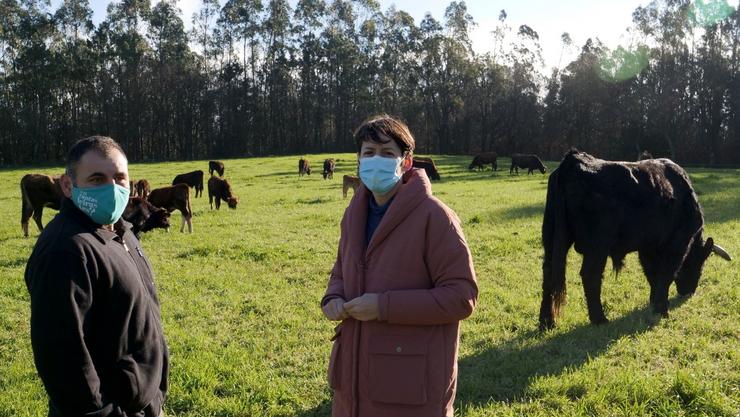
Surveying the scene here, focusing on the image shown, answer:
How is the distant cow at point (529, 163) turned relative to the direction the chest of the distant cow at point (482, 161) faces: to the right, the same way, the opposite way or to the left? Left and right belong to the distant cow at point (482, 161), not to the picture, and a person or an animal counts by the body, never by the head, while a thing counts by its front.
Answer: the opposite way

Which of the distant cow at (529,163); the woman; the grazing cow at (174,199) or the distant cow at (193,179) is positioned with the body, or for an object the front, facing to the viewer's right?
the distant cow at (529,163)

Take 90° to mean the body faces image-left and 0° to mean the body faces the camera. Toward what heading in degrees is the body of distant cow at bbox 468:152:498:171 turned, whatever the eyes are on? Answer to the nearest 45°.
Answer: approximately 90°

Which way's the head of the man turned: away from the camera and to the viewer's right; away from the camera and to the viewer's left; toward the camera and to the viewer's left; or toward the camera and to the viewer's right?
toward the camera and to the viewer's right

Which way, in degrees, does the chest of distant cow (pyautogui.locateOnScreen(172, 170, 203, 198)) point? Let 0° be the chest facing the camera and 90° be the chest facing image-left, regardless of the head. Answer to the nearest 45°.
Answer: approximately 90°

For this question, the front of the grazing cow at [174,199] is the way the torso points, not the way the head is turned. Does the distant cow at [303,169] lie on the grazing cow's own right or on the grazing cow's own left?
on the grazing cow's own right

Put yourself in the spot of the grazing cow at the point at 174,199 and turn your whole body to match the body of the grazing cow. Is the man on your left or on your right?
on your left

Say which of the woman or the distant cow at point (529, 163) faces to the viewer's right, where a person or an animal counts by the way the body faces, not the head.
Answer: the distant cow

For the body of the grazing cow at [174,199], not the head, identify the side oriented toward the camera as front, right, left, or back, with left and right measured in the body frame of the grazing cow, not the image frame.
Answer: left

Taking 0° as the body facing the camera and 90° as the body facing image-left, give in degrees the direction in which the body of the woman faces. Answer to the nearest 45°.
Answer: approximately 45°

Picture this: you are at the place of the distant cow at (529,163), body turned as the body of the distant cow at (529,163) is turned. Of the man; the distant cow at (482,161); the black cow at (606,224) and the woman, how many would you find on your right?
3
